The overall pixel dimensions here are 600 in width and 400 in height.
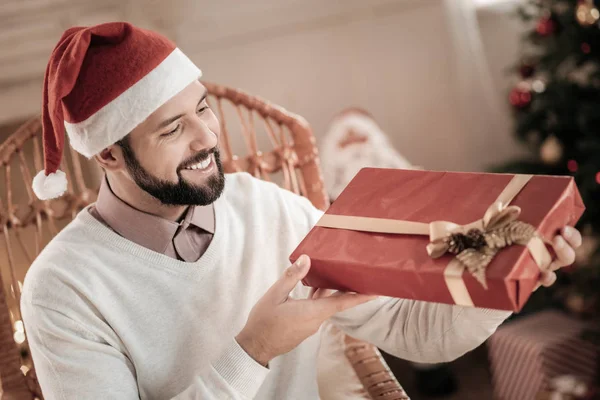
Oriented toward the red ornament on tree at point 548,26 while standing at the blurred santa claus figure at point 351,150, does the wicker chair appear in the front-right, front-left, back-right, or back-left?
back-right

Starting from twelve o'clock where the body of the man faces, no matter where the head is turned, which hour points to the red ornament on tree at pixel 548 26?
The red ornament on tree is roughly at 9 o'clock from the man.

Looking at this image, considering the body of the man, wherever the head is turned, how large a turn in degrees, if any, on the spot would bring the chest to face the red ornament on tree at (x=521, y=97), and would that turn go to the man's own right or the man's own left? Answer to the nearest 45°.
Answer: approximately 90° to the man's own left

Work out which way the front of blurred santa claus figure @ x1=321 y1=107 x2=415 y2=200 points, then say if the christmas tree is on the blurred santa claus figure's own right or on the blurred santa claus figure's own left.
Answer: on the blurred santa claus figure's own left

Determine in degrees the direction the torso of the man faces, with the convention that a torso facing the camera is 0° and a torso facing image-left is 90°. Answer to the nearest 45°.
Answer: approximately 315°

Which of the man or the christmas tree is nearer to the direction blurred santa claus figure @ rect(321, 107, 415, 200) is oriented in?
the man
